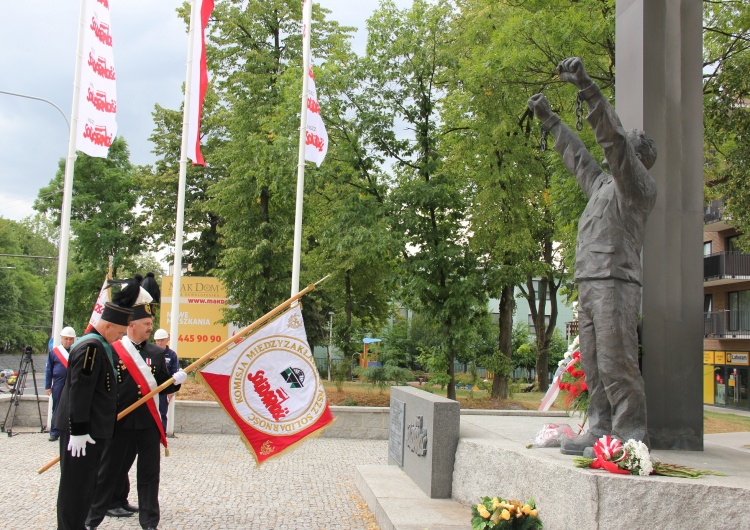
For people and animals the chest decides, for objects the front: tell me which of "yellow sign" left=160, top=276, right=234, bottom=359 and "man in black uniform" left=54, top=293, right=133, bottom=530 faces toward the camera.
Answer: the yellow sign

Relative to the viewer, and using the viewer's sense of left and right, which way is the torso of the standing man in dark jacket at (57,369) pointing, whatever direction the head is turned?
facing the viewer and to the right of the viewer

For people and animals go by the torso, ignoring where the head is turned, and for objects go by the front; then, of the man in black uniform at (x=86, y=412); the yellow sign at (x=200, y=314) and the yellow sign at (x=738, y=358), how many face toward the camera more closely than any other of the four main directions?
2

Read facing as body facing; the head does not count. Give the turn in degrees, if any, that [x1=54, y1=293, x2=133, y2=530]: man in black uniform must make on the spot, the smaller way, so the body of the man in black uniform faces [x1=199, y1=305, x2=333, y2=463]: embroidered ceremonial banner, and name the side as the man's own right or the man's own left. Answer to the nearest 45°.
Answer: approximately 45° to the man's own left

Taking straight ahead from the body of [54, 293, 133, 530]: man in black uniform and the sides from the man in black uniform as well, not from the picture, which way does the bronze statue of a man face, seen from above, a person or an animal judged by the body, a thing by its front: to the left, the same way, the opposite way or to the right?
the opposite way

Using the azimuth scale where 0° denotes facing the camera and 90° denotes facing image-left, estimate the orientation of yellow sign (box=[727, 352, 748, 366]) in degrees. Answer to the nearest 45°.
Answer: approximately 0°

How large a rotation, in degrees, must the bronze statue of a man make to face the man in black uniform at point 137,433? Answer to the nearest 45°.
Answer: approximately 45° to its right

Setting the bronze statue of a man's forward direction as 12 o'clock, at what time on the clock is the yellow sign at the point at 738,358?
The yellow sign is roughly at 5 o'clock from the bronze statue of a man.

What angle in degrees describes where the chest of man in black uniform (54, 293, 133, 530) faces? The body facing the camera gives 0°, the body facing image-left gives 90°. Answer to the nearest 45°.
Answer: approximately 270°

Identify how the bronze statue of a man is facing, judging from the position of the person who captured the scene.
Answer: facing the viewer and to the left of the viewer

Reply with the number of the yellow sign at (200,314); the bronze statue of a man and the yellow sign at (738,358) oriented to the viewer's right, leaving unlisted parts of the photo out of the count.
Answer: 0

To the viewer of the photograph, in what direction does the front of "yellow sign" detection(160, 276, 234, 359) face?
facing the viewer
